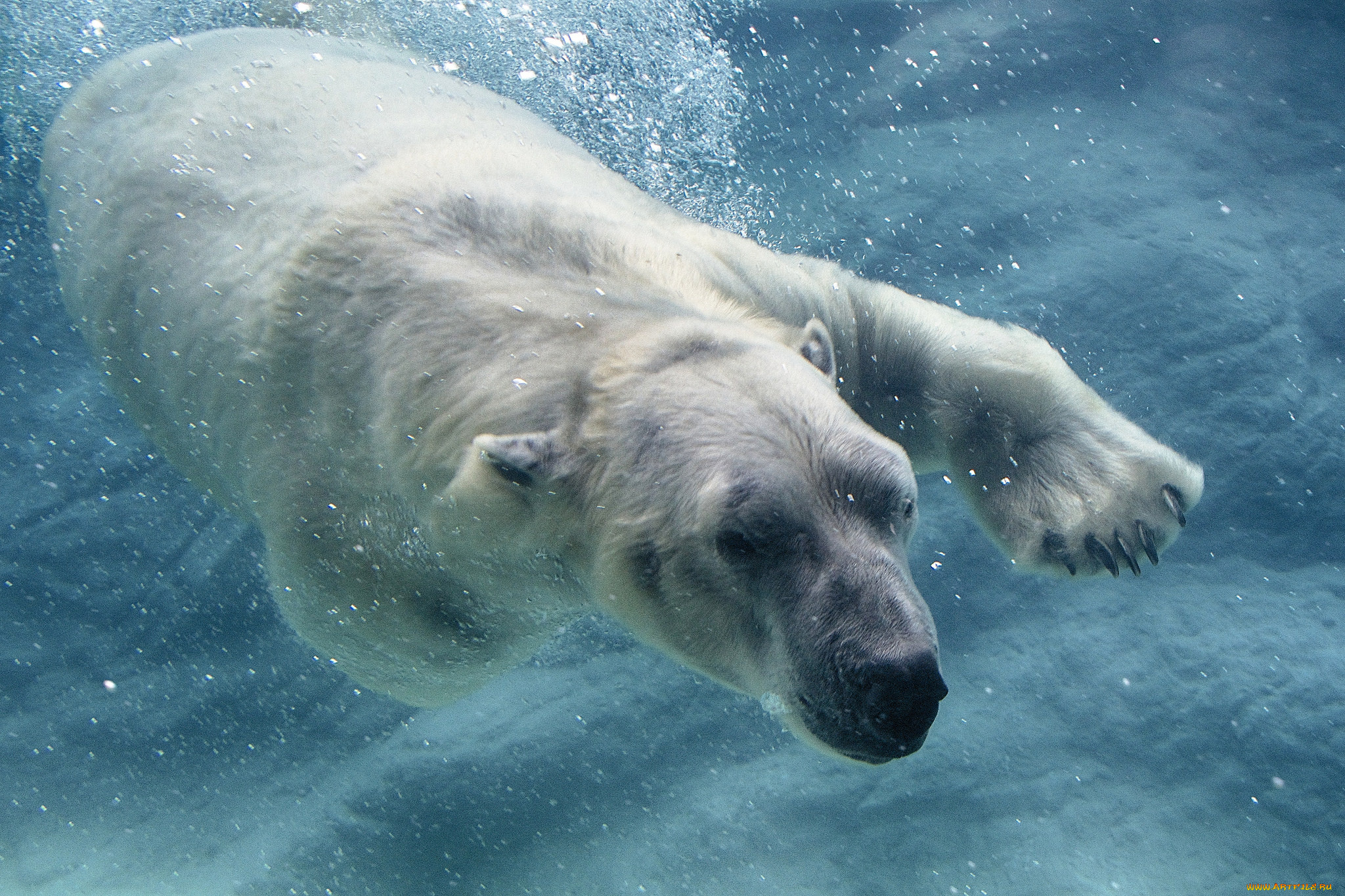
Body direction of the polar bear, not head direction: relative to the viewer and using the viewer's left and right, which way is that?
facing the viewer and to the right of the viewer
